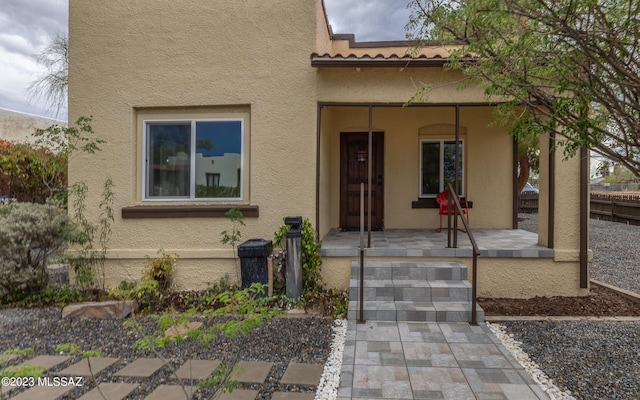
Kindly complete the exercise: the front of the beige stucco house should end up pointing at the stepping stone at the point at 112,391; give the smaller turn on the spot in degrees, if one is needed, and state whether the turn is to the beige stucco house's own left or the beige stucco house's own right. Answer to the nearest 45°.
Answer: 0° — it already faces it

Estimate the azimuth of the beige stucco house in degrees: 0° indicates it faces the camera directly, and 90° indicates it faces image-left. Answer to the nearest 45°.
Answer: approximately 0°

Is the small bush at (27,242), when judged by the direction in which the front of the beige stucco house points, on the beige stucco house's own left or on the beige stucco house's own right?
on the beige stucco house's own right

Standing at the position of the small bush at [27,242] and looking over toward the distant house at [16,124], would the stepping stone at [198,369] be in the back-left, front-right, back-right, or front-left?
back-right

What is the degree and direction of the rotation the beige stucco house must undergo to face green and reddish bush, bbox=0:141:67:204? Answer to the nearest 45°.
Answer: approximately 135° to its right

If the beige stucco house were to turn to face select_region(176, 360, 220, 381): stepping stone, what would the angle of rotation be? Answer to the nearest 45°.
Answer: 0° — it already faces it

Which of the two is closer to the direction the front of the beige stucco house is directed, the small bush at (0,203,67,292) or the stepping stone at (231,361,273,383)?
the stepping stone

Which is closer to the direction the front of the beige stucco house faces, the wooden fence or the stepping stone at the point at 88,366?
the stepping stone

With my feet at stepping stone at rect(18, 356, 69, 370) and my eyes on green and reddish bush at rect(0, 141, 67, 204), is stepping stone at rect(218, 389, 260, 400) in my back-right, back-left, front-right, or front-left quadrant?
back-right
